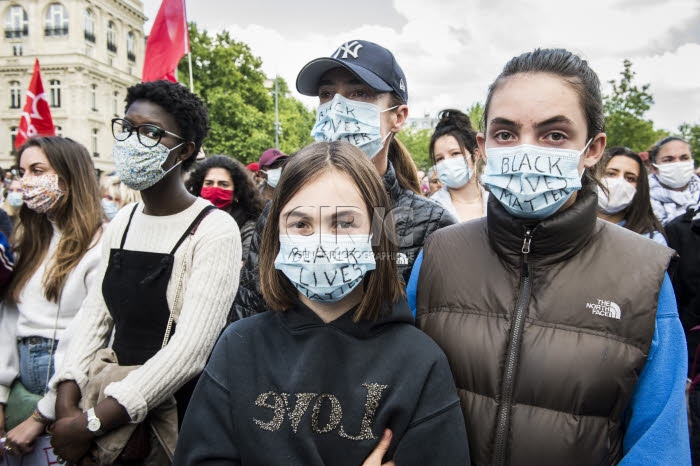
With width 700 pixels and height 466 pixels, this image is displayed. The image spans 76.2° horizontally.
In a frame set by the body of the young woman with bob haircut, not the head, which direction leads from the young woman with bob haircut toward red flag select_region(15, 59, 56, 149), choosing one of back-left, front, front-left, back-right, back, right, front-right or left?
back-right

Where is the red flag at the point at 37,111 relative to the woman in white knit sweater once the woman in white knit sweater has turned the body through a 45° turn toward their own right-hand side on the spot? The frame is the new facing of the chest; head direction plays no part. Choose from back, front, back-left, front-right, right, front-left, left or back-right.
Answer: right

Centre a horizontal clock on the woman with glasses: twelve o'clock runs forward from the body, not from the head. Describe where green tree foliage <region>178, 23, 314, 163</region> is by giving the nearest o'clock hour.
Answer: The green tree foliage is roughly at 5 o'clock from the woman with glasses.

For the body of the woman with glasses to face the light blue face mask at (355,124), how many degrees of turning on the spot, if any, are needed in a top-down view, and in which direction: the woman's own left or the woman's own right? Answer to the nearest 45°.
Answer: approximately 135° to the woman's own left

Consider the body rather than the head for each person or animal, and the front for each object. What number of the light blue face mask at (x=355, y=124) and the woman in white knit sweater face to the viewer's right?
0

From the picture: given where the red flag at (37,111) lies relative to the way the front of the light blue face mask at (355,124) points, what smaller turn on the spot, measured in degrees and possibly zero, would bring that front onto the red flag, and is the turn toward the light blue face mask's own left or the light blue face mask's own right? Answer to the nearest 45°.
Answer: approximately 90° to the light blue face mask's own right

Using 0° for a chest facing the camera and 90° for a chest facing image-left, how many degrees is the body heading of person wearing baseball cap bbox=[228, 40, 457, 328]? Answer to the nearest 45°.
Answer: approximately 45°

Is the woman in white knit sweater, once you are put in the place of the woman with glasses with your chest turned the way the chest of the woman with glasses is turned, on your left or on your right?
on your right

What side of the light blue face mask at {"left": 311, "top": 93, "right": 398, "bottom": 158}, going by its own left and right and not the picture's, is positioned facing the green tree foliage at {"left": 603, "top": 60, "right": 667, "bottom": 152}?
back

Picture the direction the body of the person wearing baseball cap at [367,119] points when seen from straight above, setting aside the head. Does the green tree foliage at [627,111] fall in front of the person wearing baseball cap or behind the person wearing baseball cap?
behind

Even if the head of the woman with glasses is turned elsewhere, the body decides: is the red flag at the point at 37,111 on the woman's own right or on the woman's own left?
on the woman's own right
